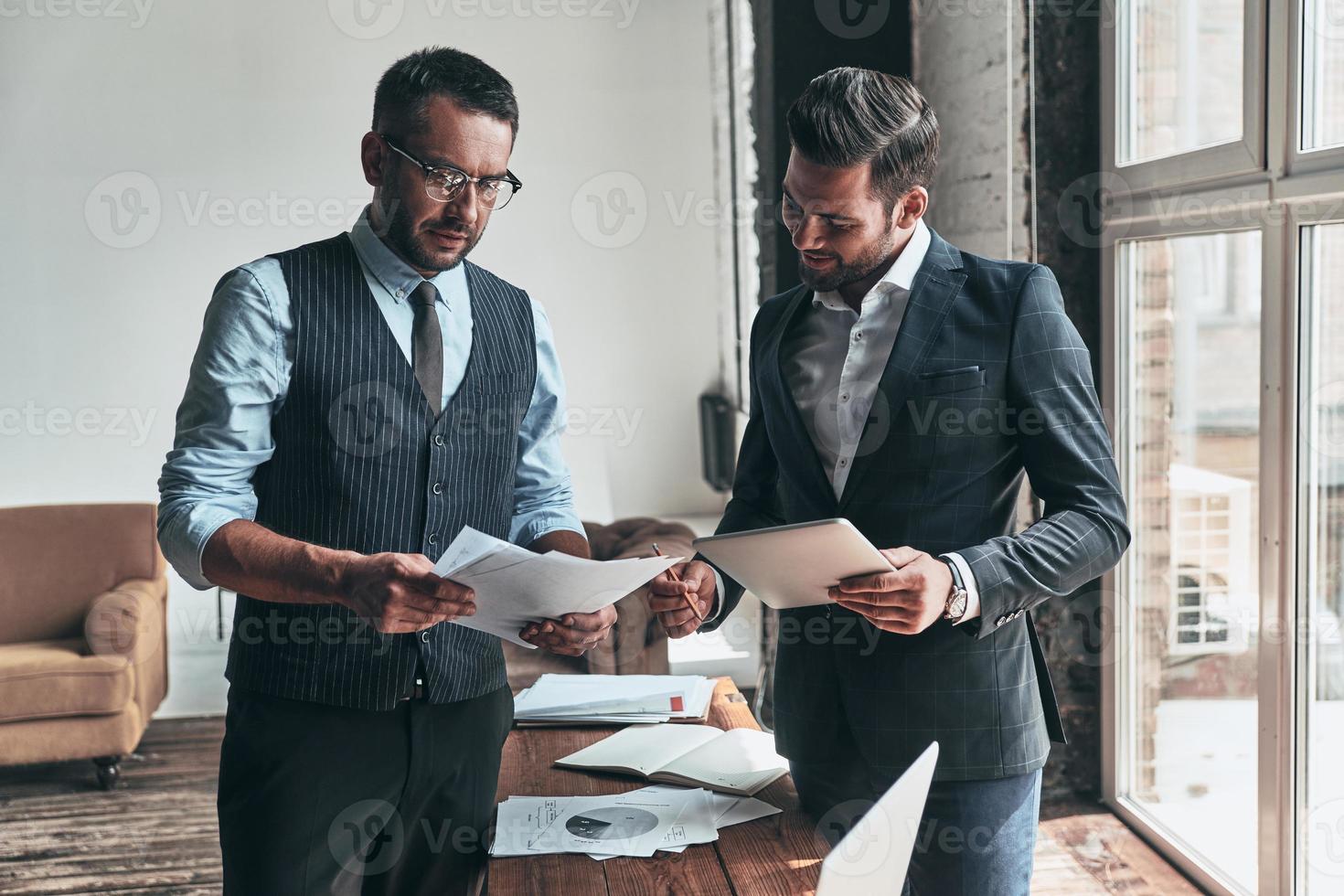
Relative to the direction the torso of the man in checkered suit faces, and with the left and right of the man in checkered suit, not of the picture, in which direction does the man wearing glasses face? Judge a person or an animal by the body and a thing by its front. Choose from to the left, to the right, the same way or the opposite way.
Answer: to the left

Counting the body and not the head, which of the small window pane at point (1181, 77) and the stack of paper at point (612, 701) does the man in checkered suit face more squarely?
the stack of paper

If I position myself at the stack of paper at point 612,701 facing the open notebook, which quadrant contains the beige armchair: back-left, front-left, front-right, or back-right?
back-right

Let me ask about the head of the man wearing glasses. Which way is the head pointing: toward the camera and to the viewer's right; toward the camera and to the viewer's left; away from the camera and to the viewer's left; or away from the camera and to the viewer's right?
toward the camera and to the viewer's right

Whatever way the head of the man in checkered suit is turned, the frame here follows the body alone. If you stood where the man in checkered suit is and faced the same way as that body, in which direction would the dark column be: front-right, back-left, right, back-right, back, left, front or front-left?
back-right

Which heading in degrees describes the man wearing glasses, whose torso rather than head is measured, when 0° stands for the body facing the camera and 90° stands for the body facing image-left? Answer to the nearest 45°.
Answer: approximately 315°

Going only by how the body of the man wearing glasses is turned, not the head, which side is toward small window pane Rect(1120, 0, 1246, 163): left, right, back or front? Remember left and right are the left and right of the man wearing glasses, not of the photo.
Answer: left

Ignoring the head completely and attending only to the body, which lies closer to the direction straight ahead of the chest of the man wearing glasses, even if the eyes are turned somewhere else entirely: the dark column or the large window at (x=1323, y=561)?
the large window

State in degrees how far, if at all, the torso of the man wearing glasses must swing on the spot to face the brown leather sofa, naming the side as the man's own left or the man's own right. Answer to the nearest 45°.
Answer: approximately 135° to the man's own left

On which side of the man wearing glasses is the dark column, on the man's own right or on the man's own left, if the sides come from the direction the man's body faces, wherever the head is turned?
on the man's own left

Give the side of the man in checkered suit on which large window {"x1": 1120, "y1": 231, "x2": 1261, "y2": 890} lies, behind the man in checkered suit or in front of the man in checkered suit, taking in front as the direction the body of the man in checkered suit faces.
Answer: behind
